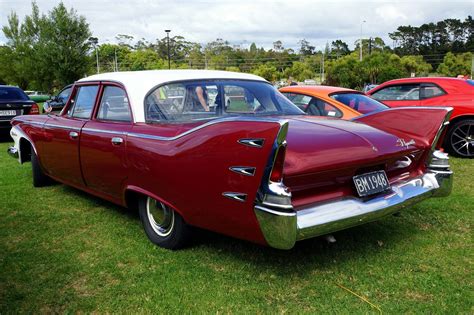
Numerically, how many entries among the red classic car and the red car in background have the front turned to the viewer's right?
0

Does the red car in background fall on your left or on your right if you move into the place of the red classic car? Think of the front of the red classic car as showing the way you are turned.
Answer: on your right

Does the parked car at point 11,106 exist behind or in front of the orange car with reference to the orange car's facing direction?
in front

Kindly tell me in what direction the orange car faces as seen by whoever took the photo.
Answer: facing away from the viewer and to the left of the viewer

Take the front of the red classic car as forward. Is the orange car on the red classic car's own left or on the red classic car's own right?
on the red classic car's own right

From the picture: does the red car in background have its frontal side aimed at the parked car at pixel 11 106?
yes

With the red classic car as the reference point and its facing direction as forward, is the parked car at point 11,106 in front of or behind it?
in front

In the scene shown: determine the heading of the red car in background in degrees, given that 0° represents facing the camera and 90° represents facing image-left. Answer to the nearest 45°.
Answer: approximately 90°

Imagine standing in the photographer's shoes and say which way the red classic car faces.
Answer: facing away from the viewer and to the left of the viewer

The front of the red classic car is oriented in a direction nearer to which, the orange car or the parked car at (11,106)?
the parked car
